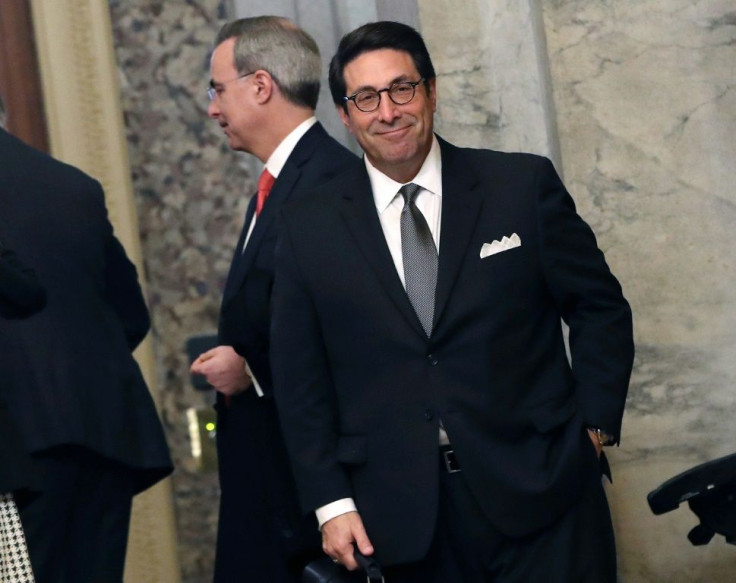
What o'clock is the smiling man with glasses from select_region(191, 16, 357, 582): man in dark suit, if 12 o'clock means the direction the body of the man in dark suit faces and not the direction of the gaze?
The smiling man with glasses is roughly at 8 o'clock from the man in dark suit.

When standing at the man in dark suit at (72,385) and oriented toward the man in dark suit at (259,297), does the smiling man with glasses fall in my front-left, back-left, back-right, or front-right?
front-right

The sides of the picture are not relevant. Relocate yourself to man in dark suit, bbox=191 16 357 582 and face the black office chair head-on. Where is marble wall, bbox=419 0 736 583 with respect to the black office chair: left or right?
left

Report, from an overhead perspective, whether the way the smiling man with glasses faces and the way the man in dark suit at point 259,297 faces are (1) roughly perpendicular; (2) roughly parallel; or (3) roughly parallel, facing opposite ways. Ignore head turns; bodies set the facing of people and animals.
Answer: roughly perpendicular

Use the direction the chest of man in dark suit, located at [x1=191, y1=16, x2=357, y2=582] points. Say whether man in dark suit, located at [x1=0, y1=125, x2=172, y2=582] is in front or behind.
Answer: in front

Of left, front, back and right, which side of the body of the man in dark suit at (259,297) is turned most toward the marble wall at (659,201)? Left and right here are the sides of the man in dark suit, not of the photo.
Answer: back

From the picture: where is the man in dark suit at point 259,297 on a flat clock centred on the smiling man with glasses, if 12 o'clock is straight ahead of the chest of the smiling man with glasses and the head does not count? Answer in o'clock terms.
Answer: The man in dark suit is roughly at 5 o'clock from the smiling man with glasses.

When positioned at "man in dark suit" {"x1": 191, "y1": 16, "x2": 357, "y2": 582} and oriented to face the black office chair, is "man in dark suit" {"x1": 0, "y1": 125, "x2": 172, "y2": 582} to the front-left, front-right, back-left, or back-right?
back-right

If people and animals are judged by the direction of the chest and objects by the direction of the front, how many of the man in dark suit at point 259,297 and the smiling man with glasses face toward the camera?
1

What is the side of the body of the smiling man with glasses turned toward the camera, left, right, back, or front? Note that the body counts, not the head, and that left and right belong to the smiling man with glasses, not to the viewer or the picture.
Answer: front

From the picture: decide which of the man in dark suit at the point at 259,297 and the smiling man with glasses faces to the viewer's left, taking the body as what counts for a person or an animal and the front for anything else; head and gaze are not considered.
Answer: the man in dark suit

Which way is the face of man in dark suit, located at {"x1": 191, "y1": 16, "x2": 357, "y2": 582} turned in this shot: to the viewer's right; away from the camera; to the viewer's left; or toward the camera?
to the viewer's left

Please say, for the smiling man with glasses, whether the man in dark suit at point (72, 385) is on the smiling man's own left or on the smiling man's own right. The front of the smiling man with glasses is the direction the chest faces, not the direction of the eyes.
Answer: on the smiling man's own right

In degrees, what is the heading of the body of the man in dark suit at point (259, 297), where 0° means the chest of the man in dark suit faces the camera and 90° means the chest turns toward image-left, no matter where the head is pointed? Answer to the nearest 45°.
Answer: approximately 90°

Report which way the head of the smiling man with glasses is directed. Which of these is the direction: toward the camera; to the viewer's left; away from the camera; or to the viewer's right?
toward the camera

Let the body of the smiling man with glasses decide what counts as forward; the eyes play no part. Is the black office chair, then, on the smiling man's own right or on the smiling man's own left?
on the smiling man's own left

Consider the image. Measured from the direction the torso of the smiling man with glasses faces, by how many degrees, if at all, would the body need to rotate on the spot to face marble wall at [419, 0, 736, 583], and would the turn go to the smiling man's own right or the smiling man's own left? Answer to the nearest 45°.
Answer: approximately 135° to the smiling man's own left
